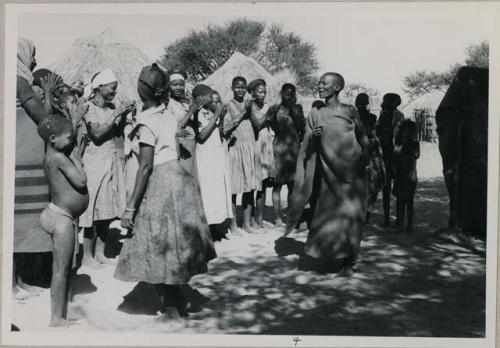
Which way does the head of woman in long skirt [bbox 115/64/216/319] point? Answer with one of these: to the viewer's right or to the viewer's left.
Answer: to the viewer's right

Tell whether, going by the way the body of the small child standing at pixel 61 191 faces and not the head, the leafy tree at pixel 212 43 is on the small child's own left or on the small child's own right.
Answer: on the small child's own left

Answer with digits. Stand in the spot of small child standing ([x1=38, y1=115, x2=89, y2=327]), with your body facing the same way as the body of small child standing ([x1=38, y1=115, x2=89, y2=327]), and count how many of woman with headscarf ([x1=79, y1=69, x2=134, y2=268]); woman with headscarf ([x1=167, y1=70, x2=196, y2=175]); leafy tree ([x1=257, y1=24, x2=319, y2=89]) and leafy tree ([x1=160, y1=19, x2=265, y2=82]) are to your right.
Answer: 0

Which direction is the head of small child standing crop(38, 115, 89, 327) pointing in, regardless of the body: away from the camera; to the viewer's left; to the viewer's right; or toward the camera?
to the viewer's right

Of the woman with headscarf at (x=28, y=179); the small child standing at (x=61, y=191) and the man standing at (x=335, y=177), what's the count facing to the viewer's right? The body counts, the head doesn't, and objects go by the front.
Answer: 2

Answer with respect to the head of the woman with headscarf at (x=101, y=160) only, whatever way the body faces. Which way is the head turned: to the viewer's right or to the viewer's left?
to the viewer's right

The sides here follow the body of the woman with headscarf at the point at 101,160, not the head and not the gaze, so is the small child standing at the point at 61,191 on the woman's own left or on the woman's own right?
on the woman's own right

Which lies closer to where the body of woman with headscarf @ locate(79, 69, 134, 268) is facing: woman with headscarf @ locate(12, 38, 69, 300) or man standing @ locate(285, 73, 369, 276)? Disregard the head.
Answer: the man standing

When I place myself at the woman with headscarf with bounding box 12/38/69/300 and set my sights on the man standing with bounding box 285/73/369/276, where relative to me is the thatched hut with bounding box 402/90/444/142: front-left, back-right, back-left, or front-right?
front-left

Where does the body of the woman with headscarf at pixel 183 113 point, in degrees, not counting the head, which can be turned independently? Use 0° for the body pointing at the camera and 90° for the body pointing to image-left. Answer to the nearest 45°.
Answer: approximately 315°

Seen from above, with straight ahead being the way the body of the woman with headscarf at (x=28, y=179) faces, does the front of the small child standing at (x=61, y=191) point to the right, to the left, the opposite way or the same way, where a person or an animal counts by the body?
the same way

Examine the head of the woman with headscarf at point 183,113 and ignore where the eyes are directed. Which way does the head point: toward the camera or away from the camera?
toward the camera

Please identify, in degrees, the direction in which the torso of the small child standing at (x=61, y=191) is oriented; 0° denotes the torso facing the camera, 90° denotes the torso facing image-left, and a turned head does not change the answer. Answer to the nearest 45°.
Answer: approximately 270°

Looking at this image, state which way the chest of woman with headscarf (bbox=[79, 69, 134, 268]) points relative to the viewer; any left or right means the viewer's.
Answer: facing the viewer and to the right of the viewer

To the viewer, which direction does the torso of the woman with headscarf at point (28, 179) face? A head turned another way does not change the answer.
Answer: to the viewer's right

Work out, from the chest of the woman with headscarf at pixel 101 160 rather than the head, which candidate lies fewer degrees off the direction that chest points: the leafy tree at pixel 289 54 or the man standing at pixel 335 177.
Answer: the man standing

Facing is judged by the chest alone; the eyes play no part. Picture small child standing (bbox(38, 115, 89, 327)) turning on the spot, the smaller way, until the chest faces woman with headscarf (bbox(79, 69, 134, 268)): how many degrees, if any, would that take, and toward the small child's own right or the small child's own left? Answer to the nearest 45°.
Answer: approximately 90° to the small child's own left
